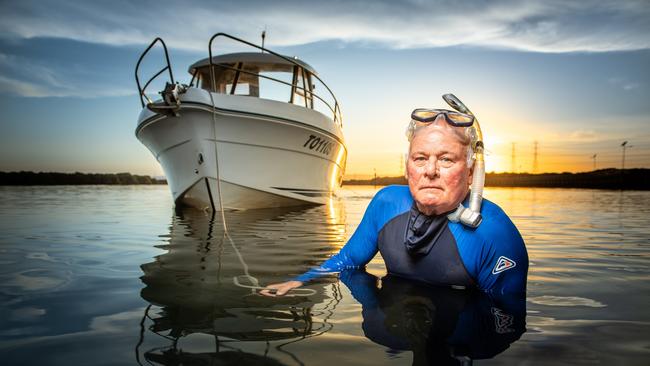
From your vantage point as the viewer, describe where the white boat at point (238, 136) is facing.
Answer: facing the viewer and to the left of the viewer

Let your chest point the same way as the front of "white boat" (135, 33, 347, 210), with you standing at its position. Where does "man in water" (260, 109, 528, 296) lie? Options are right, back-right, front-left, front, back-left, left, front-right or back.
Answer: front-left

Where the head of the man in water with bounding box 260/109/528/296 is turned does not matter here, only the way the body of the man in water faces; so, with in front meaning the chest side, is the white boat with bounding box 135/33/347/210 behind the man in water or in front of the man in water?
behind

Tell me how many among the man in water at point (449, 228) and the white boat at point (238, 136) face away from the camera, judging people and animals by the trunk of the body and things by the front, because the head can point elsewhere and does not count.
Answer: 0

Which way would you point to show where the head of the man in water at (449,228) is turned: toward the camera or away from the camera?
toward the camera

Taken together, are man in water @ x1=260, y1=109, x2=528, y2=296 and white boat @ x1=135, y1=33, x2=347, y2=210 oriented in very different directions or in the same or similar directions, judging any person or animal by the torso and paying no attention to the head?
same or similar directions

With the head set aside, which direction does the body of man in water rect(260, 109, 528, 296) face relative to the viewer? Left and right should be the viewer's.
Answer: facing the viewer
